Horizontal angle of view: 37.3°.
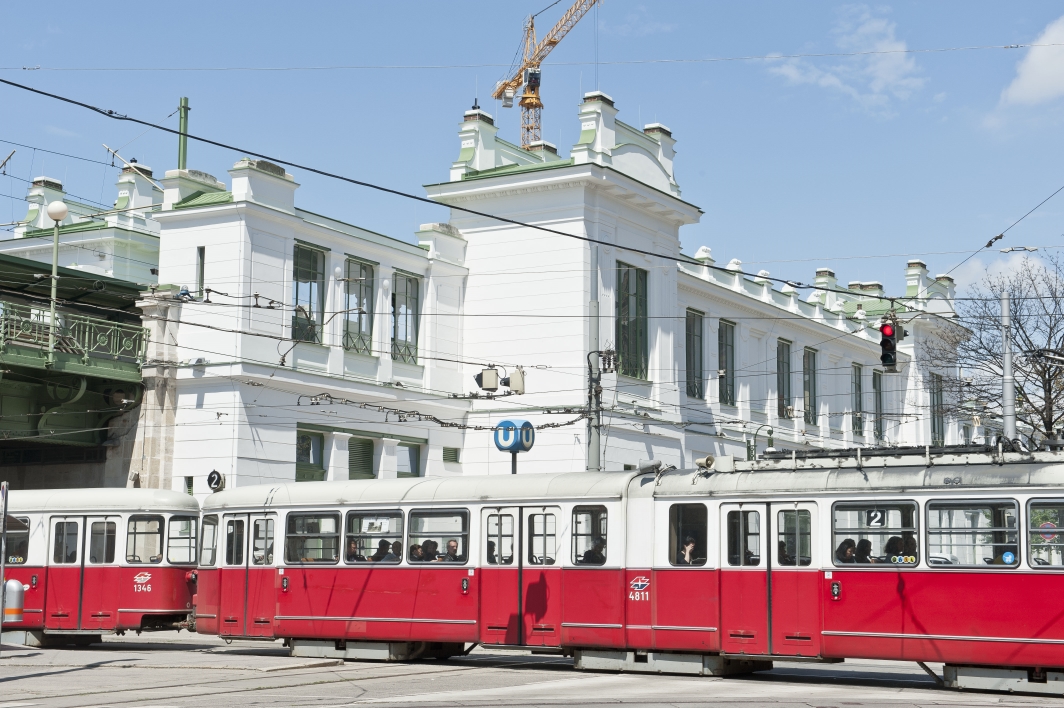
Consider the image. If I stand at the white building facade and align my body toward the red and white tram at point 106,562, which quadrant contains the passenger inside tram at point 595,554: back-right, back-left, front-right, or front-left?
front-left

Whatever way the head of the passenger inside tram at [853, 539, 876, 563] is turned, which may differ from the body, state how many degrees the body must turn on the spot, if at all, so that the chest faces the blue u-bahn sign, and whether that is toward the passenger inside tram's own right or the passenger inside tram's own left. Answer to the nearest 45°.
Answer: approximately 135° to the passenger inside tram's own left

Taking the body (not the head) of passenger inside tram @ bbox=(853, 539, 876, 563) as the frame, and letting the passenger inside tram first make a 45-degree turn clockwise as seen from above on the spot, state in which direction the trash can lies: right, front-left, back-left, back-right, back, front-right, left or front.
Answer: back-right

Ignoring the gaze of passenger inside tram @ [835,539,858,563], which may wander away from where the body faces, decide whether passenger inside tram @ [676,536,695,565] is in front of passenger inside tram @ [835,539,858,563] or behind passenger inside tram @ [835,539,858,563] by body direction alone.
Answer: behind

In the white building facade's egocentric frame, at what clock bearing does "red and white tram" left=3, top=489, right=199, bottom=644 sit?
The red and white tram is roughly at 2 o'clock from the white building facade.

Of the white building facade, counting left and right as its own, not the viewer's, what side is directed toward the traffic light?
front

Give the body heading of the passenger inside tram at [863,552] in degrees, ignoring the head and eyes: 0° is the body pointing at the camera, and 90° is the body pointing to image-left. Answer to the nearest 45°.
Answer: approximately 270°

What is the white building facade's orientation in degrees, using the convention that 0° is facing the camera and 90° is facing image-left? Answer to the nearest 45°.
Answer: approximately 315°

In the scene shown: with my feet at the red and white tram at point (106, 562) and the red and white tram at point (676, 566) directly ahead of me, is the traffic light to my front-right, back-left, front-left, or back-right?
front-left

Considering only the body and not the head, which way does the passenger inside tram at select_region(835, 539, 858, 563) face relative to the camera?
to the viewer's right

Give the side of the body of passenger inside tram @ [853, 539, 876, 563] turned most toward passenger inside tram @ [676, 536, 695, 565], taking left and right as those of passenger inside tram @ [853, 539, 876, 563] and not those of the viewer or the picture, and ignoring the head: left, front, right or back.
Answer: back

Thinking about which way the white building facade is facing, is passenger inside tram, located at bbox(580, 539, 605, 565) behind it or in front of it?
in front

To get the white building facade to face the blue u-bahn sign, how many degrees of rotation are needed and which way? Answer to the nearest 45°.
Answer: approximately 45° to its right

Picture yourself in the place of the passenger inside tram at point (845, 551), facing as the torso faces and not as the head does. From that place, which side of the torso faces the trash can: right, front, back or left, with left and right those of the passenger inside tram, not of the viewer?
back
